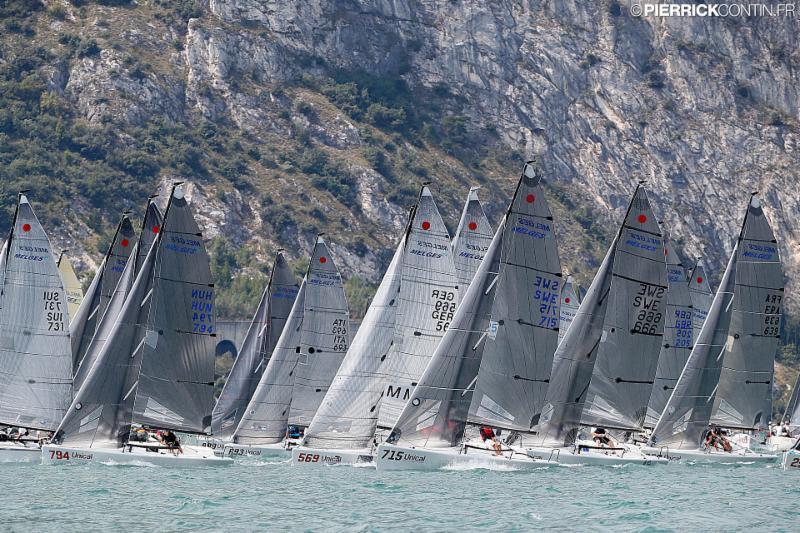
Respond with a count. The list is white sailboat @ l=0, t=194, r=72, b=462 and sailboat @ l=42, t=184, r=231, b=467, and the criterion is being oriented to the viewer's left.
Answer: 2

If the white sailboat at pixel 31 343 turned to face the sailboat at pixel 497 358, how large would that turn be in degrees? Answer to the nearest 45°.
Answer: approximately 180°

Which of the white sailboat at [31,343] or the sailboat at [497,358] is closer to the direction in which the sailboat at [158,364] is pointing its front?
the white sailboat

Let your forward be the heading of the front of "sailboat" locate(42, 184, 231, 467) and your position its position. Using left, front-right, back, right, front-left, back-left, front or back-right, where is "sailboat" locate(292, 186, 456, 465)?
back

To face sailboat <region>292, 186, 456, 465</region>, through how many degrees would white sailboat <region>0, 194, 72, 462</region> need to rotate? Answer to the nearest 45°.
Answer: approximately 180°

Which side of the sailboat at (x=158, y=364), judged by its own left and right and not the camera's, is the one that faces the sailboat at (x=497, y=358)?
back

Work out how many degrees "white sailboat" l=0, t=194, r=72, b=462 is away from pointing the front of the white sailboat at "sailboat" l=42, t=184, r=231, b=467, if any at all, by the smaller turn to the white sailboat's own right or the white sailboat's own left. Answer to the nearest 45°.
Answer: approximately 135° to the white sailboat's own left

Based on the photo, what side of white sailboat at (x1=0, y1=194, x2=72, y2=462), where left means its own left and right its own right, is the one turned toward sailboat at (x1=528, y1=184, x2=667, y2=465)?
back

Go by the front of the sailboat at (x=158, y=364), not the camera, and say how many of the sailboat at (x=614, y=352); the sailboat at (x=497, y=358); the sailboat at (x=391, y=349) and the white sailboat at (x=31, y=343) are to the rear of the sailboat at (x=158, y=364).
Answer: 3

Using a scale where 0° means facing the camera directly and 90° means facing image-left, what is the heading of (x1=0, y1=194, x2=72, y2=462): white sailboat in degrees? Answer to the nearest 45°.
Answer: approximately 90°

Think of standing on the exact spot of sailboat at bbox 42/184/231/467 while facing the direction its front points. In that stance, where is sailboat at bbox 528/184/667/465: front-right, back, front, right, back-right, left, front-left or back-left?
back

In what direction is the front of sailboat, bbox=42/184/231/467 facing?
to the viewer's left

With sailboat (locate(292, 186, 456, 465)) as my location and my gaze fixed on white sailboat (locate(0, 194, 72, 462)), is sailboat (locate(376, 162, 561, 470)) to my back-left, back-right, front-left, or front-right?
back-left
